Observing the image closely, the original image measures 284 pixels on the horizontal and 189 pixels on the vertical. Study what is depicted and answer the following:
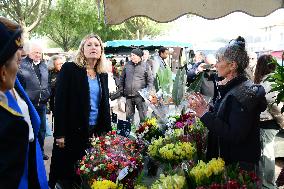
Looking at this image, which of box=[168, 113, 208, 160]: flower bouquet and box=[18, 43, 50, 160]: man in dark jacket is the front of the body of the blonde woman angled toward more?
the flower bouquet

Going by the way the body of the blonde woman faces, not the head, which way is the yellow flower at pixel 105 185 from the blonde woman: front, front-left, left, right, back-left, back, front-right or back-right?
front-right

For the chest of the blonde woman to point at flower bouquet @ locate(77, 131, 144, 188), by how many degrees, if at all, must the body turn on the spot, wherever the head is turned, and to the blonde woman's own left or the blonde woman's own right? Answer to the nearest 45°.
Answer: approximately 45° to the blonde woman's own right

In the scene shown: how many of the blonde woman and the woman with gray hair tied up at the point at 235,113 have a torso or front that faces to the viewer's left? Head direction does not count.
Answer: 1

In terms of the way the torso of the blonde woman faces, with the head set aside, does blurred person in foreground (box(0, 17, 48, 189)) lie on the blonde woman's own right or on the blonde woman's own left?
on the blonde woman's own right

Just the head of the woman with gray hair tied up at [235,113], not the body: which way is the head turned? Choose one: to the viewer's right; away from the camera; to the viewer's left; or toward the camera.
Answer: to the viewer's left

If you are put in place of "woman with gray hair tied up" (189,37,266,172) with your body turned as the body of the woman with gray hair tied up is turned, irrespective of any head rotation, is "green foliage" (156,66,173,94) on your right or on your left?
on your right

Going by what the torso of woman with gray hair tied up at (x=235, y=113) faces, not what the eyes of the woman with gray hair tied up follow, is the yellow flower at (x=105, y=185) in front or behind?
in front

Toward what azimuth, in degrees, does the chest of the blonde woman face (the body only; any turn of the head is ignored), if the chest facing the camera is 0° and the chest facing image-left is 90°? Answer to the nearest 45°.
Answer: approximately 315°

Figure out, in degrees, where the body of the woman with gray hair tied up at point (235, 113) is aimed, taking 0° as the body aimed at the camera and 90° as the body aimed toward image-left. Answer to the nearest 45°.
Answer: approximately 90°
